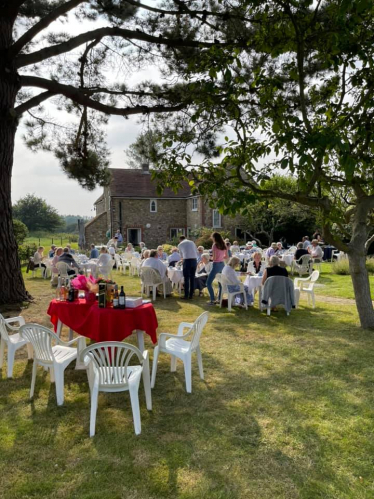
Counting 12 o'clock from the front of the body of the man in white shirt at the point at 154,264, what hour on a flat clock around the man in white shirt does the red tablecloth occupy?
The red tablecloth is roughly at 6 o'clock from the man in white shirt.

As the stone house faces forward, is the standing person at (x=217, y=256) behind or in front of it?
in front

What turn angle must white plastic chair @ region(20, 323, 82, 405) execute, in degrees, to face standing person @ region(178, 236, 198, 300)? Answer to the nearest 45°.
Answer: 0° — it already faces them

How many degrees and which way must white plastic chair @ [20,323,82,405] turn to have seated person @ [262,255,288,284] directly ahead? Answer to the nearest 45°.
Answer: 0° — it already faces them

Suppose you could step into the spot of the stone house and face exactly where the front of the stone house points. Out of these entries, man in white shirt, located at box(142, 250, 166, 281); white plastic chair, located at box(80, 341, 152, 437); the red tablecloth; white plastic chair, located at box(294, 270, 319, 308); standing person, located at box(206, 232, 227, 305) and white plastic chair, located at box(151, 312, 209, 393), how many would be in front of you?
6

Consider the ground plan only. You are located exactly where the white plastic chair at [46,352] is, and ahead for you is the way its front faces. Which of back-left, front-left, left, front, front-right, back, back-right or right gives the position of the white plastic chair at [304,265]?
front

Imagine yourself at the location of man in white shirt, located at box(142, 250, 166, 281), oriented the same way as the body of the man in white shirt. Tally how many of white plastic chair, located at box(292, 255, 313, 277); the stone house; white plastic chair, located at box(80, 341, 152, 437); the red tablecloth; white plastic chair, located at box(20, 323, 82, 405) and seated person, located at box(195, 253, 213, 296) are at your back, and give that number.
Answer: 3

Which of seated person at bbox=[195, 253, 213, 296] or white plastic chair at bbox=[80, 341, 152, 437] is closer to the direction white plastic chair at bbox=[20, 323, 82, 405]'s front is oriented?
the seated person

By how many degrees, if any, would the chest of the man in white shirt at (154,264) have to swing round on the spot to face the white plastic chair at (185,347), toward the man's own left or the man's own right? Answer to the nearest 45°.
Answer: approximately 180°

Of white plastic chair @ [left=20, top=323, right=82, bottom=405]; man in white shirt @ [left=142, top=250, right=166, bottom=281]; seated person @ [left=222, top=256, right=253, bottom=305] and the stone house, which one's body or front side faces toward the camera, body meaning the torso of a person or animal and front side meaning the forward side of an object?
the stone house

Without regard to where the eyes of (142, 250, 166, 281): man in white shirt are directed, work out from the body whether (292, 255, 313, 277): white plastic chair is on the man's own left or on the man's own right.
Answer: on the man's own right

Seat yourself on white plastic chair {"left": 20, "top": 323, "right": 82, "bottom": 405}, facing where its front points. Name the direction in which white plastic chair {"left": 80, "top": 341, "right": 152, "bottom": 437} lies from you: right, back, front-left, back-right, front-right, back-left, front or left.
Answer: right

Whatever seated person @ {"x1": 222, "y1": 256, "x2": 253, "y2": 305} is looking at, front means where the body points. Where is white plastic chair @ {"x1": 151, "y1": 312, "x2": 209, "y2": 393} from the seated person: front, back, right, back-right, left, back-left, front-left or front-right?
right

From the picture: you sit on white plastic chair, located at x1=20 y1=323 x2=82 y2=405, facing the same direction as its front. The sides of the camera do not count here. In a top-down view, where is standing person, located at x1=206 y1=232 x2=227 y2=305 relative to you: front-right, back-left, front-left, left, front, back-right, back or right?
front

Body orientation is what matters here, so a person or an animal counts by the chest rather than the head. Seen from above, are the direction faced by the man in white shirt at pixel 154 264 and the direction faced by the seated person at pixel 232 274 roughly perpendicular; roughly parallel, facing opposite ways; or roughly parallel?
roughly perpendicular

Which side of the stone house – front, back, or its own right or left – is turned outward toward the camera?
front

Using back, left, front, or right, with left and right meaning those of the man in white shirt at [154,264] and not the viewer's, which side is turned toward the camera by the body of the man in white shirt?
back
